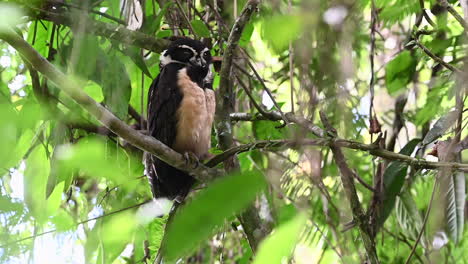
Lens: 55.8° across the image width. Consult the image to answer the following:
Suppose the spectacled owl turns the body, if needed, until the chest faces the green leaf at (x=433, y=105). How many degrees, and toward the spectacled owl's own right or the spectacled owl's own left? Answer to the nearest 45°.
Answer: approximately 45° to the spectacled owl's own left

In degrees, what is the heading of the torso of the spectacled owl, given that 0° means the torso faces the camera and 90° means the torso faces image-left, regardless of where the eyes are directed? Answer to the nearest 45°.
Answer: approximately 315°

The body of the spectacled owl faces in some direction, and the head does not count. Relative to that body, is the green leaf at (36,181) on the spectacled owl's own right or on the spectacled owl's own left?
on the spectacled owl's own right
